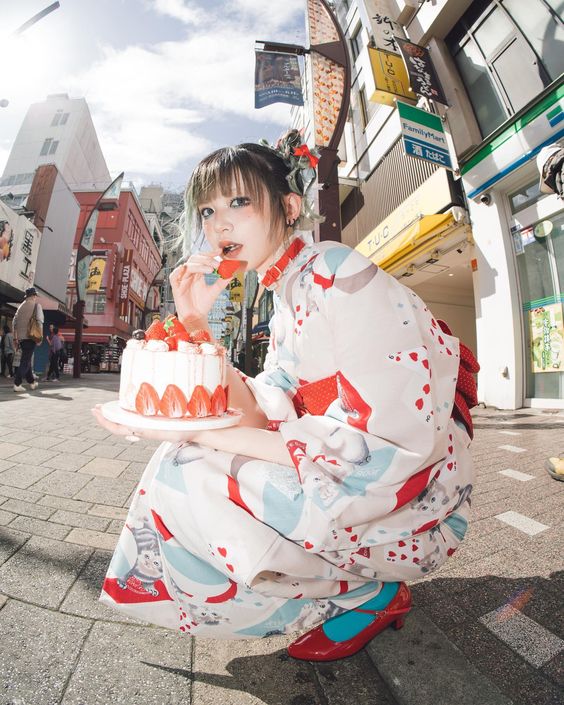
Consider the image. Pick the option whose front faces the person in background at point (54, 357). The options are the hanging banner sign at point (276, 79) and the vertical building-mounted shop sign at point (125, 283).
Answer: the vertical building-mounted shop sign at point (125, 283)

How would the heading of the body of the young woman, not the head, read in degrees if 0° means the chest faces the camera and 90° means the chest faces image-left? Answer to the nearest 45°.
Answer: approximately 90°

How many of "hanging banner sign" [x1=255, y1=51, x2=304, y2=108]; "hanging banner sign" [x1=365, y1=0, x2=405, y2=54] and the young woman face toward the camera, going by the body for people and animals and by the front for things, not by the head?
2

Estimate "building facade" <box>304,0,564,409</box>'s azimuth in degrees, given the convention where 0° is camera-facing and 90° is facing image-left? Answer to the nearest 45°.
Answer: approximately 45°

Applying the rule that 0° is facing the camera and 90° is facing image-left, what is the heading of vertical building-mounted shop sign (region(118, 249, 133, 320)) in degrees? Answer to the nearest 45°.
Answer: approximately 0°

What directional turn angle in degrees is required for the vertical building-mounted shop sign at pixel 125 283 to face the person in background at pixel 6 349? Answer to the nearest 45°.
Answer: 0° — it already faces them

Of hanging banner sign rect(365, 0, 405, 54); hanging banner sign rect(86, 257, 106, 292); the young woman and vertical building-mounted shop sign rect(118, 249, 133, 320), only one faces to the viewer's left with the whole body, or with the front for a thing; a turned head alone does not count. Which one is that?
the young woman

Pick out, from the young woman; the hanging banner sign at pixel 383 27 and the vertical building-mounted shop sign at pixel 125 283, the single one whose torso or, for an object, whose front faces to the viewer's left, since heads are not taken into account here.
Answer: the young woman

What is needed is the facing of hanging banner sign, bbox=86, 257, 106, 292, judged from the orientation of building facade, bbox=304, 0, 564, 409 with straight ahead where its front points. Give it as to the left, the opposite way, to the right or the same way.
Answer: to the left
